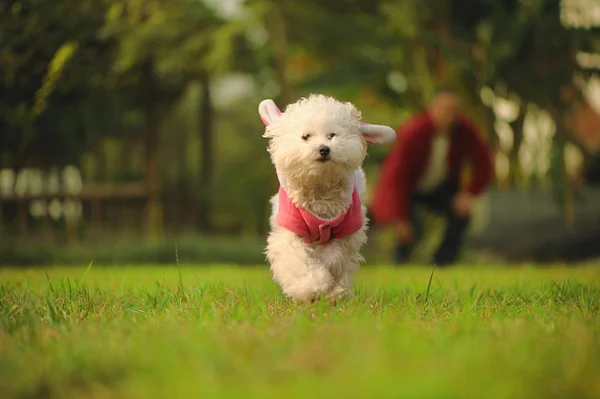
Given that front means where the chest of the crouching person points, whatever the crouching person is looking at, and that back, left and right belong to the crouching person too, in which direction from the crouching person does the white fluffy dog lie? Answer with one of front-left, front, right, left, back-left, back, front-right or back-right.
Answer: front

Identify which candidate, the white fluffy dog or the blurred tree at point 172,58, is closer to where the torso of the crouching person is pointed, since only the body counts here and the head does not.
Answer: the white fluffy dog

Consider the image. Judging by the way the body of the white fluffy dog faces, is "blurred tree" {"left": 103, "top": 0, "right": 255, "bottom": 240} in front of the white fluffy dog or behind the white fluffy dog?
behind

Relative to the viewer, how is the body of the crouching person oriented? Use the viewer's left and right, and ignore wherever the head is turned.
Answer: facing the viewer

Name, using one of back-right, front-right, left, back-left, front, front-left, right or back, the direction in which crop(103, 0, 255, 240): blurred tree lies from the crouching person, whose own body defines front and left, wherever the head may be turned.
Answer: back-right

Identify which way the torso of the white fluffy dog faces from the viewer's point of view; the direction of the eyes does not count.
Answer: toward the camera

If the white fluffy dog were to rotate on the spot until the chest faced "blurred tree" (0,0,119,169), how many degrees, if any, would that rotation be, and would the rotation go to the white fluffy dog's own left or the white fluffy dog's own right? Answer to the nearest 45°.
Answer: approximately 135° to the white fluffy dog's own right

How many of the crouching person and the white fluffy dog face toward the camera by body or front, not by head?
2
